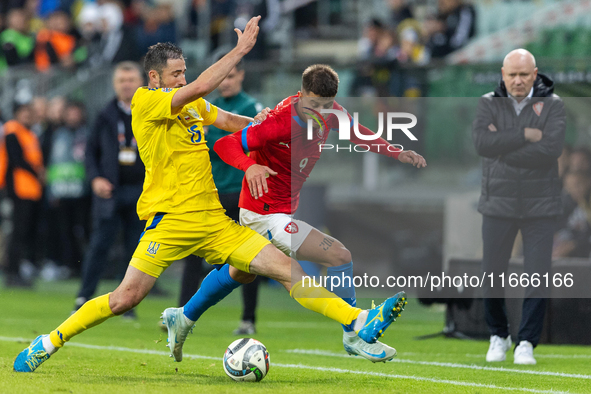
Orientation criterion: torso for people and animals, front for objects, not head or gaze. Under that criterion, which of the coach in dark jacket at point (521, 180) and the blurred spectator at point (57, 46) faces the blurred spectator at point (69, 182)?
the blurred spectator at point (57, 46)

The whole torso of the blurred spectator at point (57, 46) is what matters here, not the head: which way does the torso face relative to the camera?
toward the camera

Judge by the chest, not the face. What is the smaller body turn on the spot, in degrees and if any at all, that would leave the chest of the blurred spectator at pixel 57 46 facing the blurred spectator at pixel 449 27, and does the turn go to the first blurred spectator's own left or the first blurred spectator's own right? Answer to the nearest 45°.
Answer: approximately 45° to the first blurred spectator's own left

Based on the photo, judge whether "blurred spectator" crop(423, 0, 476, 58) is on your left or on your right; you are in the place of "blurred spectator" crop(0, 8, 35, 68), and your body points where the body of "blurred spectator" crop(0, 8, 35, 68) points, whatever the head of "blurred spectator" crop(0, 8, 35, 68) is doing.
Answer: on your left

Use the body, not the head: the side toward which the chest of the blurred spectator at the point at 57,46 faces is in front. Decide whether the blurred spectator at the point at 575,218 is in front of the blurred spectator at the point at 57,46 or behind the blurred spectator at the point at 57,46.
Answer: in front

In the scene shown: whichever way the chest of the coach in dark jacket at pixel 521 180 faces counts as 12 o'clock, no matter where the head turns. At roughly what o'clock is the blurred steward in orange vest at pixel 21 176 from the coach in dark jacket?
The blurred steward in orange vest is roughly at 4 o'clock from the coach in dark jacket.

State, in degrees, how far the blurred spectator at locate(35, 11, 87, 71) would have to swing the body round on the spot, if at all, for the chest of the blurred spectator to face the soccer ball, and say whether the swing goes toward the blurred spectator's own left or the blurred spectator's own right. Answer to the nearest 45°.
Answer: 0° — they already face it

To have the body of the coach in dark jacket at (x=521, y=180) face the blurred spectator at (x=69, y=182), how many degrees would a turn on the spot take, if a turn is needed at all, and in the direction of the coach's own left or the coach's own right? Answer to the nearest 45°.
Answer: approximately 135° to the coach's own right

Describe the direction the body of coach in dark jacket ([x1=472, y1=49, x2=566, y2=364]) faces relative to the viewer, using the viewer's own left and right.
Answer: facing the viewer

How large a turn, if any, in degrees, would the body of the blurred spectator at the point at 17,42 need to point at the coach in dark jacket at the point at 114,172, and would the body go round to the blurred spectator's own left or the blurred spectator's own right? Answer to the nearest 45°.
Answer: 0° — they already face them

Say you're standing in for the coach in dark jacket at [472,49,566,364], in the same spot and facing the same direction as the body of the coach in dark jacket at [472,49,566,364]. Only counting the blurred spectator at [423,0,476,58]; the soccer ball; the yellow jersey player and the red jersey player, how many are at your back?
1

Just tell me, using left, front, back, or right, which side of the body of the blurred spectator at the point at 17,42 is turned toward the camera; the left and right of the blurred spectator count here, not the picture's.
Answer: front

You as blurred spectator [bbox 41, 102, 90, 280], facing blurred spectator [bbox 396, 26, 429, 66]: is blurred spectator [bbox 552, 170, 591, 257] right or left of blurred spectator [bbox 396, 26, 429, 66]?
right
